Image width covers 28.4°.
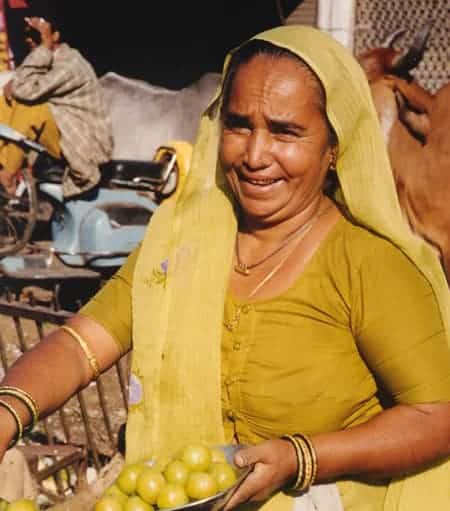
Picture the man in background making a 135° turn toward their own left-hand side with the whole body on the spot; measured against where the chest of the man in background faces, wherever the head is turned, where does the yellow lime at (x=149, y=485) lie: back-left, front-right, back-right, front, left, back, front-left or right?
front-right

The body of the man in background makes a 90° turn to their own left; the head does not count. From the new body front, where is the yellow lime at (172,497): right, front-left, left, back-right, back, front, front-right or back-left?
front

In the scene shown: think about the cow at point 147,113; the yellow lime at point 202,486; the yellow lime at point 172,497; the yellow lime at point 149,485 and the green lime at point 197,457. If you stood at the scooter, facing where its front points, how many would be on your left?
4

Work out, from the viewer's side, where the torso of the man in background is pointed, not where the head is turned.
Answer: to the viewer's left

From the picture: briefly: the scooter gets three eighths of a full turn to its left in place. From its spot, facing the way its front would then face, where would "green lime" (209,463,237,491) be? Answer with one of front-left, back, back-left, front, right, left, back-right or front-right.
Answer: front-right

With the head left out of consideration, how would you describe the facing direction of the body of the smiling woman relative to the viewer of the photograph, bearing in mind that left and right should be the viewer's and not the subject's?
facing the viewer and to the left of the viewer

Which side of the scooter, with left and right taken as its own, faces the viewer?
left

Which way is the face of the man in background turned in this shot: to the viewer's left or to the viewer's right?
to the viewer's left

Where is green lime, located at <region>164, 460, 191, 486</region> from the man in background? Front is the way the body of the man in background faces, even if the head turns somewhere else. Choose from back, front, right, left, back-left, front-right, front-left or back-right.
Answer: left

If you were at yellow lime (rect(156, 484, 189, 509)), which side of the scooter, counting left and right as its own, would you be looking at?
left
